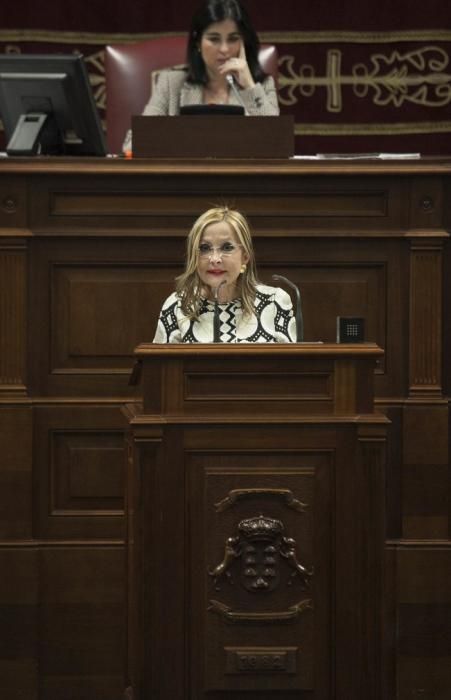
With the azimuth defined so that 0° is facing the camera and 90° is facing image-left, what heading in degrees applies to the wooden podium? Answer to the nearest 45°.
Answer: approximately 0°

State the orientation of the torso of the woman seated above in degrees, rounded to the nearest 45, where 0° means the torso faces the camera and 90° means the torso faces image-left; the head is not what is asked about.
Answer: approximately 0°
